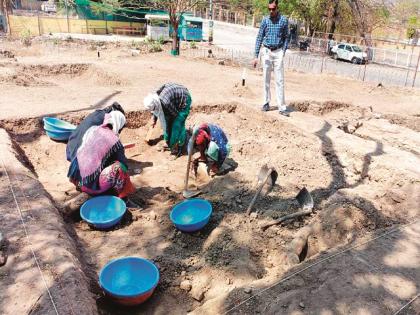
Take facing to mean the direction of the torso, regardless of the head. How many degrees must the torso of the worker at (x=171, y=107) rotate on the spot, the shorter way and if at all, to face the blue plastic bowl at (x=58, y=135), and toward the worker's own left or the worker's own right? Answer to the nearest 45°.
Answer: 0° — they already face it

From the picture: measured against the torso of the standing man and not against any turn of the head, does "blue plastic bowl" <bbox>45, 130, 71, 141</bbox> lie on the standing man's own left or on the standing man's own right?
on the standing man's own right

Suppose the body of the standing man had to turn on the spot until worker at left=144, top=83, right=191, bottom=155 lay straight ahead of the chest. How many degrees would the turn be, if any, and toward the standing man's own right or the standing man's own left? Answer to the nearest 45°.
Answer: approximately 45° to the standing man's own right

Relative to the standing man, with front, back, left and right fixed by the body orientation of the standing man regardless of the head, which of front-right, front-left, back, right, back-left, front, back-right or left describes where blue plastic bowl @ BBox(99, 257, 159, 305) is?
front

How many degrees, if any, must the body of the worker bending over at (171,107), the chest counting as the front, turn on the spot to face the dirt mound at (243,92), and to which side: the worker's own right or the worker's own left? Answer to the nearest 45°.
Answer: approximately 135° to the worker's own right

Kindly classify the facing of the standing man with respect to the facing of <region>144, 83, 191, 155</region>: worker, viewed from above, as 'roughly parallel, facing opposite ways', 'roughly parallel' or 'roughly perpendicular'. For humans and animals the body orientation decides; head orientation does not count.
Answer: roughly perpendicular

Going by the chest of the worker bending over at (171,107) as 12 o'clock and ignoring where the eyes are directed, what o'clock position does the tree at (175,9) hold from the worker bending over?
The tree is roughly at 3 o'clock from the worker bending over.

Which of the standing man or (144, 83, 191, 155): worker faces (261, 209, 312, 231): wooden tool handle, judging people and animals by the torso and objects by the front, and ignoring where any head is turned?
the standing man

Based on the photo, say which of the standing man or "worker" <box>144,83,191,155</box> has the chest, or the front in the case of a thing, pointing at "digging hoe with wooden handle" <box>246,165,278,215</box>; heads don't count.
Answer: the standing man

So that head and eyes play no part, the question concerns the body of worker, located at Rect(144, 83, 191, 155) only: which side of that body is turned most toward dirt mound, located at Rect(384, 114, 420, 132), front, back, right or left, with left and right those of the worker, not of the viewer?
back

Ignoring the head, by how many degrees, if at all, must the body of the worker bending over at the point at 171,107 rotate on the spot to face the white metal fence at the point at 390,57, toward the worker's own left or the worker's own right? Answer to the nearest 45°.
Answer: approximately 135° to the worker's own right

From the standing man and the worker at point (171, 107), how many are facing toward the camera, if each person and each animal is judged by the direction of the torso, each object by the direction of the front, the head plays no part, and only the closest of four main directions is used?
1

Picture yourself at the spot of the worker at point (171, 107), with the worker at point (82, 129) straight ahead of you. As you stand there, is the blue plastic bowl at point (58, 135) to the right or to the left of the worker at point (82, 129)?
right

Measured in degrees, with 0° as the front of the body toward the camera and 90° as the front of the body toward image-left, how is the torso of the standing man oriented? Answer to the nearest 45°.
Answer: approximately 0°

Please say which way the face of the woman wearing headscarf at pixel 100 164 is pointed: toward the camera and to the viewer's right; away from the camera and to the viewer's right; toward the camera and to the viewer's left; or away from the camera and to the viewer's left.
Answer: away from the camera and to the viewer's right

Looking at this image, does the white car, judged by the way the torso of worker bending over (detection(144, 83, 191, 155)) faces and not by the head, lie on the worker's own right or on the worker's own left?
on the worker's own right

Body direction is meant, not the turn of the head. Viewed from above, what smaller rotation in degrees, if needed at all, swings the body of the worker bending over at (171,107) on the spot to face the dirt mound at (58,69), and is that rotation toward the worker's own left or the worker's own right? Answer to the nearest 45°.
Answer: approximately 45° to the worker's own right

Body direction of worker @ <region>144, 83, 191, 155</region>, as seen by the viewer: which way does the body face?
to the viewer's left

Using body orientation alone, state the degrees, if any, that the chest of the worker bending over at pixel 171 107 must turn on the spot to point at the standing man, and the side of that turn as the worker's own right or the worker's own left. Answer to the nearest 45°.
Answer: approximately 135° to the worker's own right

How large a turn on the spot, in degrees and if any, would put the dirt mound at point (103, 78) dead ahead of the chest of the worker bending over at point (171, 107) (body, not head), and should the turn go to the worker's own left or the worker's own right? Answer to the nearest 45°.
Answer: approximately 90° to the worker's own right

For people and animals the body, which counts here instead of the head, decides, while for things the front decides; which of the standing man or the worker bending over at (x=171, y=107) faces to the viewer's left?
the worker bending over
